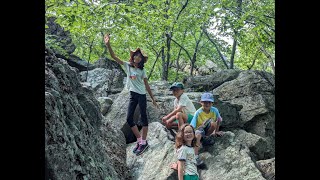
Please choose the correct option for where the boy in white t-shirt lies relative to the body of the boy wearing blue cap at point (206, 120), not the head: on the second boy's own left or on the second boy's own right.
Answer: on the second boy's own right

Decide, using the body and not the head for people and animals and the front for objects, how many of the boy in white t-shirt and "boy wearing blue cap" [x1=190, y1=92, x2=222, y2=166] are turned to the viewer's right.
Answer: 0

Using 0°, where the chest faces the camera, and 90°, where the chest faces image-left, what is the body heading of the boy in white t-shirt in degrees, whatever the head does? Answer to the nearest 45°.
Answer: approximately 45°

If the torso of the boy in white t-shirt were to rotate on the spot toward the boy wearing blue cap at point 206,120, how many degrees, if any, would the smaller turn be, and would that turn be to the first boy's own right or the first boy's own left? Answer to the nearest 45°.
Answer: approximately 135° to the first boy's own left

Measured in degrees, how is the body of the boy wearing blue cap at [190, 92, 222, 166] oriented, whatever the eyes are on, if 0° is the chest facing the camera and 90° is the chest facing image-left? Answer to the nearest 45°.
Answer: approximately 0°
